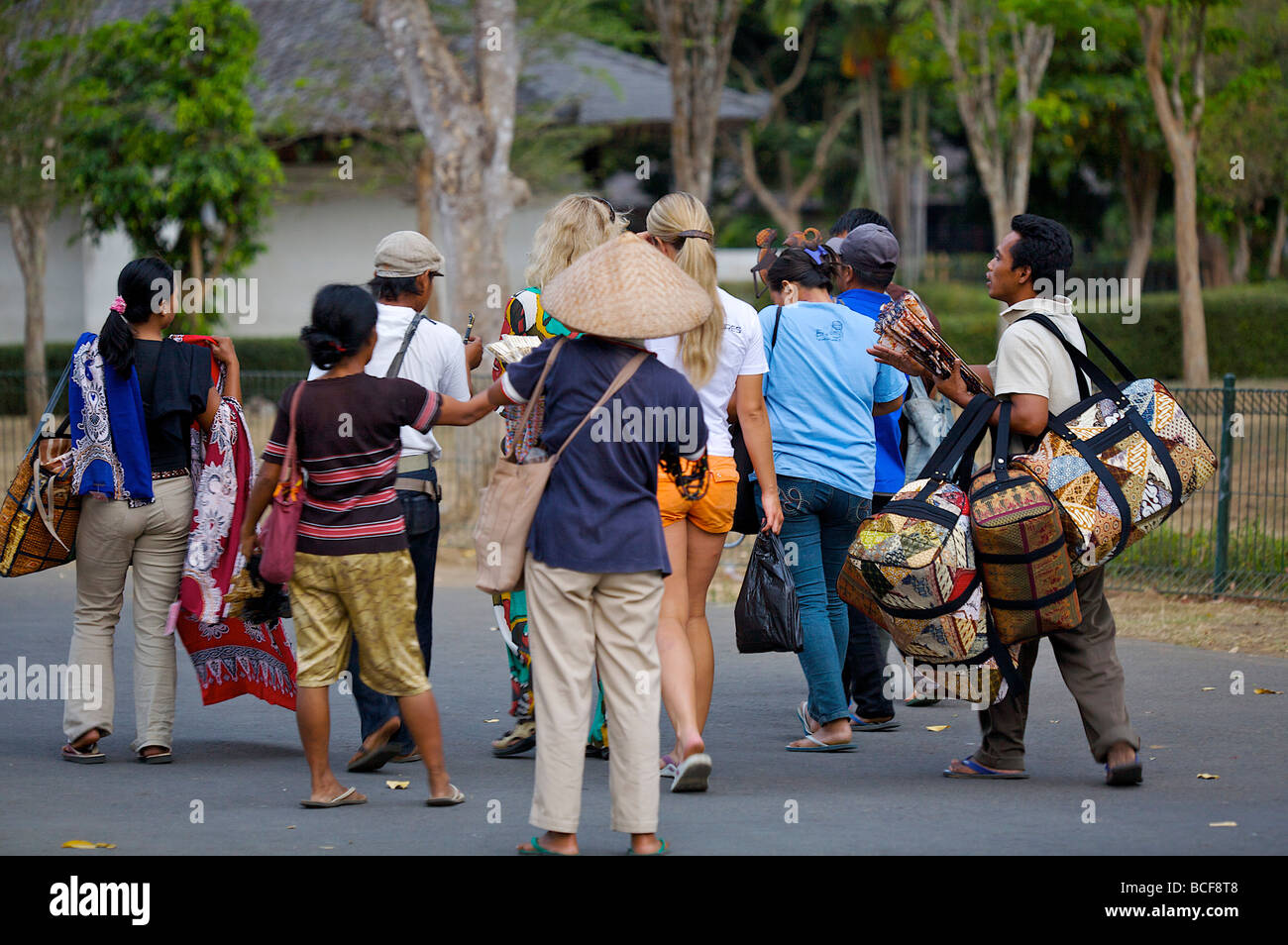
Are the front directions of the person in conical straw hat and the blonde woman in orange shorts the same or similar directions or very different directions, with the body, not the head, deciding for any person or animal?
same or similar directions

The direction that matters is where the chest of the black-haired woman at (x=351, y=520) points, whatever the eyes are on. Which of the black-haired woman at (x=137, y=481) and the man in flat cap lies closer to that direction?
the man in flat cap

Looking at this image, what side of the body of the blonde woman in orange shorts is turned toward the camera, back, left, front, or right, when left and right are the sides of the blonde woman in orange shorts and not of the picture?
back

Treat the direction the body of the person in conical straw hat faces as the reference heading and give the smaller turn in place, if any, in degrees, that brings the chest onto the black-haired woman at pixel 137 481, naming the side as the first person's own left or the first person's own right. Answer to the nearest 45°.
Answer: approximately 45° to the first person's own left

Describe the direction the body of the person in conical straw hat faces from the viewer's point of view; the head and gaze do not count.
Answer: away from the camera

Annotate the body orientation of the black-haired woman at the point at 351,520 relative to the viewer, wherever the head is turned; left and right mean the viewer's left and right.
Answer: facing away from the viewer and to the right of the viewer

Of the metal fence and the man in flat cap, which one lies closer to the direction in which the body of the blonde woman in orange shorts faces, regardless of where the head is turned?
the metal fence

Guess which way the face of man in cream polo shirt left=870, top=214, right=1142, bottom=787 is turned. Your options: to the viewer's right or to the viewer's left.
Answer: to the viewer's left

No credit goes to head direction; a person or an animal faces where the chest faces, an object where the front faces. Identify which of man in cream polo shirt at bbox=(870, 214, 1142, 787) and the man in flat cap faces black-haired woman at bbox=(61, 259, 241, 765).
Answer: the man in cream polo shirt

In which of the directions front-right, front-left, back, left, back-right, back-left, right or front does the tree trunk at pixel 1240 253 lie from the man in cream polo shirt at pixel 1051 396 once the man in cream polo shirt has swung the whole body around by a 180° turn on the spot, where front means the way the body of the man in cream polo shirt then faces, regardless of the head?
left

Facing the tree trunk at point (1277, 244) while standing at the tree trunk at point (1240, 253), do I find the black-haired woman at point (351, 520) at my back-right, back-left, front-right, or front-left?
back-right

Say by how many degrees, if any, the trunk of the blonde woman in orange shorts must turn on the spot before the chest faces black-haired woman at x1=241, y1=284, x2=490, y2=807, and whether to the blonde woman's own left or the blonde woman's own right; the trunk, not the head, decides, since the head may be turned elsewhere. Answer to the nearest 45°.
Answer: approximately 135° to the blonde woman's own left

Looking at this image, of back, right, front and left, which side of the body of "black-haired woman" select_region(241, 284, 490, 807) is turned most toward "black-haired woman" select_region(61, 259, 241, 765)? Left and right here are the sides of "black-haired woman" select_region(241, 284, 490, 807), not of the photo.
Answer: left

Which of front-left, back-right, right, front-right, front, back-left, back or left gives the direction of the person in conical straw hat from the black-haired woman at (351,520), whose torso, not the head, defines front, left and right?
right

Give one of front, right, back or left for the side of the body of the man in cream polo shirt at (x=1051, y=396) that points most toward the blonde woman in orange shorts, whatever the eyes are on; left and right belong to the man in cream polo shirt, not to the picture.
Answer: front

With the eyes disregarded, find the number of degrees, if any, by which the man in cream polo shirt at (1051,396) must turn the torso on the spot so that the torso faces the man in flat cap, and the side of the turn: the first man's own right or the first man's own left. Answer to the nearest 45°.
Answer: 0° — they already face them

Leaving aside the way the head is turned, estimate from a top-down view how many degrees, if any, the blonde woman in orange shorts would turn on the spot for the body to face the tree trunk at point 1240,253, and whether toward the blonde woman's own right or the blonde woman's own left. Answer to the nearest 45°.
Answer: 0° — they already face it

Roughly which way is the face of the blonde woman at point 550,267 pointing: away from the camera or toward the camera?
away from the camera

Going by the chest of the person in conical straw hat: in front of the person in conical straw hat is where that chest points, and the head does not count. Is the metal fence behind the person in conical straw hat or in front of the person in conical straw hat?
in front

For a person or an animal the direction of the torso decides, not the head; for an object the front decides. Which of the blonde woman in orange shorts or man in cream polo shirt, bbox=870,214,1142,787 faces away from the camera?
the blonde woman in orange shorts

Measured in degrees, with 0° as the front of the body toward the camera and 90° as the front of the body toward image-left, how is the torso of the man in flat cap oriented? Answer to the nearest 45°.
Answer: approximately 225°

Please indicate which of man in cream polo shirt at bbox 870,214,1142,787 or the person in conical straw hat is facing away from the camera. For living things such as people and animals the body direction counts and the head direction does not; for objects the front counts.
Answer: the person in conical straw hat
